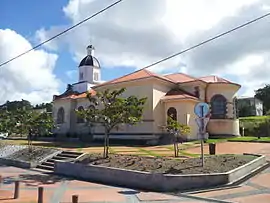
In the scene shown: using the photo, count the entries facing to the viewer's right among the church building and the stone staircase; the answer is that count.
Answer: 0

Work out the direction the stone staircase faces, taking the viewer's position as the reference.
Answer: facing the viewer and to the left of the viewer

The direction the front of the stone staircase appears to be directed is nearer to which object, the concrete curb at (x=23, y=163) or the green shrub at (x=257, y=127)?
the concrete curb

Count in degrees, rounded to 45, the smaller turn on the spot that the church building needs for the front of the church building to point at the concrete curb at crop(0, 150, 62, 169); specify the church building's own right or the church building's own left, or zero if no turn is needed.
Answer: approximately 90° to the church building's own left

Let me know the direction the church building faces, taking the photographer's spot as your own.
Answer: facing away from the viewer and to the left of the viewer

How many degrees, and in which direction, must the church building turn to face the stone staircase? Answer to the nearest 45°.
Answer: approximately 90° to its left

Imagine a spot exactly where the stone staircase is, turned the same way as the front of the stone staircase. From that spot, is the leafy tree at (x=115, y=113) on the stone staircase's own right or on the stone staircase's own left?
on the stone staircase's own left

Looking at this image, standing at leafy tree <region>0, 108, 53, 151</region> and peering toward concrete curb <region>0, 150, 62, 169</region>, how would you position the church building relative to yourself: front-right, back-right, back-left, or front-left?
back-left

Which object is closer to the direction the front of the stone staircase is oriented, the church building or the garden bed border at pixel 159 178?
the garden bed border

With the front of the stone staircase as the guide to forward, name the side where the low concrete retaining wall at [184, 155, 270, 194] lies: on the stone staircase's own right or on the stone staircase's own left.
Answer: on the stone staircase's own left

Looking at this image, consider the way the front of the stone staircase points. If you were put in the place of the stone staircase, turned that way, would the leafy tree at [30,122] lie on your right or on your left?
on your right
